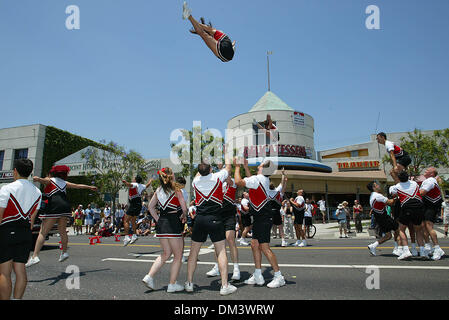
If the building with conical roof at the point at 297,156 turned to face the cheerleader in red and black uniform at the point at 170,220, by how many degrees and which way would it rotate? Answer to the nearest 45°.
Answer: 0° — it already faces them

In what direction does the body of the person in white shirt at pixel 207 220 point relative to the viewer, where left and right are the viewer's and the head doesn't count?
facing away from the viewer

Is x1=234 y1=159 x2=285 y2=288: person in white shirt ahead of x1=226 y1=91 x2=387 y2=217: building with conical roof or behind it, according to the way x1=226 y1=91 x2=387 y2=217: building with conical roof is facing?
ahead

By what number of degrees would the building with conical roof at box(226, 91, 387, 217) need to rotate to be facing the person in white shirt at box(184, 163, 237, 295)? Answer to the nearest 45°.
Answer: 0° — it already faces them

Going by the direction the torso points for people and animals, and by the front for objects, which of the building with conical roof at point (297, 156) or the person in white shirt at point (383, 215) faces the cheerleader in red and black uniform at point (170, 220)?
the building with conical roof

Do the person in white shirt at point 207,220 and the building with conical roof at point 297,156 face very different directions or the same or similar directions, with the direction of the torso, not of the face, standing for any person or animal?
very different directions

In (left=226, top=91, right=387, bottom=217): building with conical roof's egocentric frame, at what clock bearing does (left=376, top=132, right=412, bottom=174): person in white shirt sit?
The person in white shirt is roughly at 12 o'clock from the building with conical roof.

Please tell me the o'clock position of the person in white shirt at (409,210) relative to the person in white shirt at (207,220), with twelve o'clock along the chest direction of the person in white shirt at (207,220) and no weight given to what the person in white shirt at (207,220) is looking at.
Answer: the person in white shirt at (409,210) is roughly at 2 o'clock from the person in white shirt at (207,220).

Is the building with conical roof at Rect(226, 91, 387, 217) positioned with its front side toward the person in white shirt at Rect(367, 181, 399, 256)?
yes

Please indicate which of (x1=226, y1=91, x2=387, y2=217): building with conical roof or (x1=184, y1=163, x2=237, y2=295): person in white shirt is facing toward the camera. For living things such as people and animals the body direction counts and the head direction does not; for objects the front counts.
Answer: the building with conical roof

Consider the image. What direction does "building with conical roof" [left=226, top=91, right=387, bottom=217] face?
toward the camera
